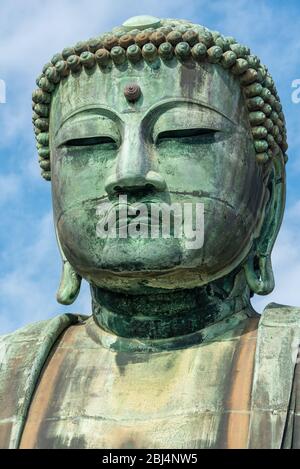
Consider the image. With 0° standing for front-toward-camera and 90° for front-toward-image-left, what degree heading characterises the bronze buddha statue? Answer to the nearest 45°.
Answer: approximately 0°
